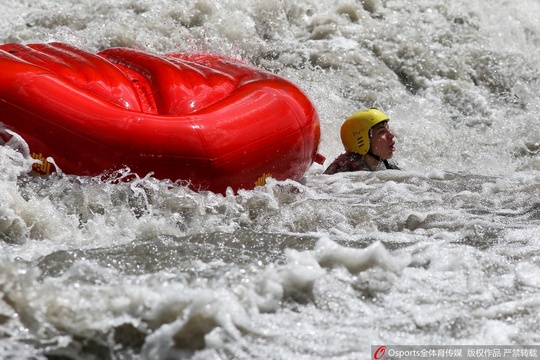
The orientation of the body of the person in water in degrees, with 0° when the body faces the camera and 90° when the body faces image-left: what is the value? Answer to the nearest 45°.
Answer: approximately 270°

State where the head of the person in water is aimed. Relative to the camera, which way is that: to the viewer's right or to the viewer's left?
to the viewer's right

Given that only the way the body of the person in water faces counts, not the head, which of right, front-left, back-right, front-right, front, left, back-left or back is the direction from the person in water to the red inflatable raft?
back-right
